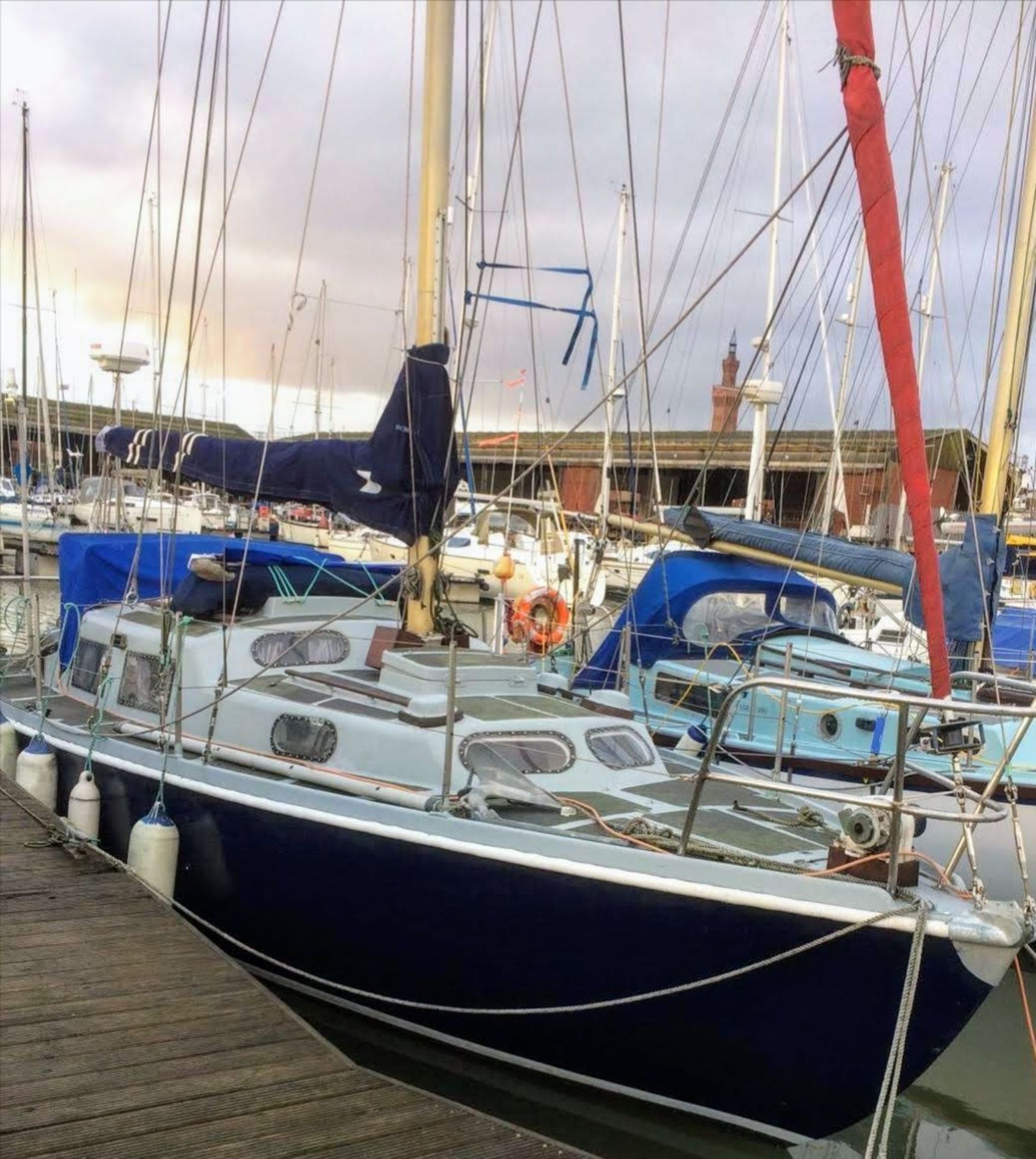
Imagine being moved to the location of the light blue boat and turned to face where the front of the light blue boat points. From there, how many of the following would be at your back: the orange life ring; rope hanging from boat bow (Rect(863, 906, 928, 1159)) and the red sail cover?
1

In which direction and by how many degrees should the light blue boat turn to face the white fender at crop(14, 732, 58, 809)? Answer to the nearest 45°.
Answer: approximately 90° to its right

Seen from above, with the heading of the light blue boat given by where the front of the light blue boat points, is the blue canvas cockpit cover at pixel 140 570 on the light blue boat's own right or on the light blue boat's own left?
on the light blue boat's own right

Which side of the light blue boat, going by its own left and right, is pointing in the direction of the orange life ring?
back

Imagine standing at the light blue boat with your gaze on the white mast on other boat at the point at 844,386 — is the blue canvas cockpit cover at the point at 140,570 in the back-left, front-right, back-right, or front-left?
back-left

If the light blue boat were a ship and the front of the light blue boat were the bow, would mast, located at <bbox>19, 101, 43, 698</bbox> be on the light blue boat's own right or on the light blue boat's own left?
on the light blue boat's own right

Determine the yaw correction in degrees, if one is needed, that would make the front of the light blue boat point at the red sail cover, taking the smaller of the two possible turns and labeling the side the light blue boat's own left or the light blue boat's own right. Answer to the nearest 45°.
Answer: approximately 45° to the light blue boat's own right

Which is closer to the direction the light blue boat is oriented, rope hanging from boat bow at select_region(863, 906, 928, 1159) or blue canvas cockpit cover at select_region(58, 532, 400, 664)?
the rope hanging from boat bow

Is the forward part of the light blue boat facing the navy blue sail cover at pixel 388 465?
no

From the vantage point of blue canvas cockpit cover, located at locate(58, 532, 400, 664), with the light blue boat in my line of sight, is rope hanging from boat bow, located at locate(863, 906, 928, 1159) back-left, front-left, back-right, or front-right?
front-right

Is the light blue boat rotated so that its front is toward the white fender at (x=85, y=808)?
no

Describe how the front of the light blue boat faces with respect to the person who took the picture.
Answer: facing the viewer and to the right of the viewer

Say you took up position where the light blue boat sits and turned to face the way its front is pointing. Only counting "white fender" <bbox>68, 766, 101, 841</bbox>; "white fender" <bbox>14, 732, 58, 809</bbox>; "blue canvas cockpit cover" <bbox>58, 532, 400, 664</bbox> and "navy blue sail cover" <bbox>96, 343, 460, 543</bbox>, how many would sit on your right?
4

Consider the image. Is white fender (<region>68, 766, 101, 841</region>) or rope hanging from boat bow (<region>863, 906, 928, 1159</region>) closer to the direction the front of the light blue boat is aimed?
the rope hanging from boat bow

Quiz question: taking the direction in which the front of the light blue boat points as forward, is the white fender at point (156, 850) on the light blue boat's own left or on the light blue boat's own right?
on the light blue boat's own right
